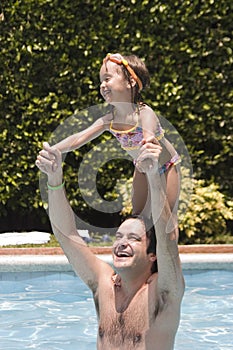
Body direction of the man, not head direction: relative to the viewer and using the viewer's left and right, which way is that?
facing the viewer and to the left of the viewer

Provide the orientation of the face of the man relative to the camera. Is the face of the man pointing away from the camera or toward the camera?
toward the camera
